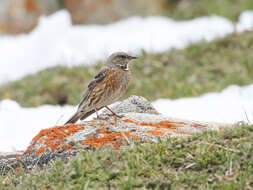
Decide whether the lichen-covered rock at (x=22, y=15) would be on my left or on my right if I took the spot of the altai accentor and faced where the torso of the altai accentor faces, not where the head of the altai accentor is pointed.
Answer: on my left

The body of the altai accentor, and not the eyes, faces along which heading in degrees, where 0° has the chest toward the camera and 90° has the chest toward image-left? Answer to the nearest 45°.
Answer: approximately 270°
